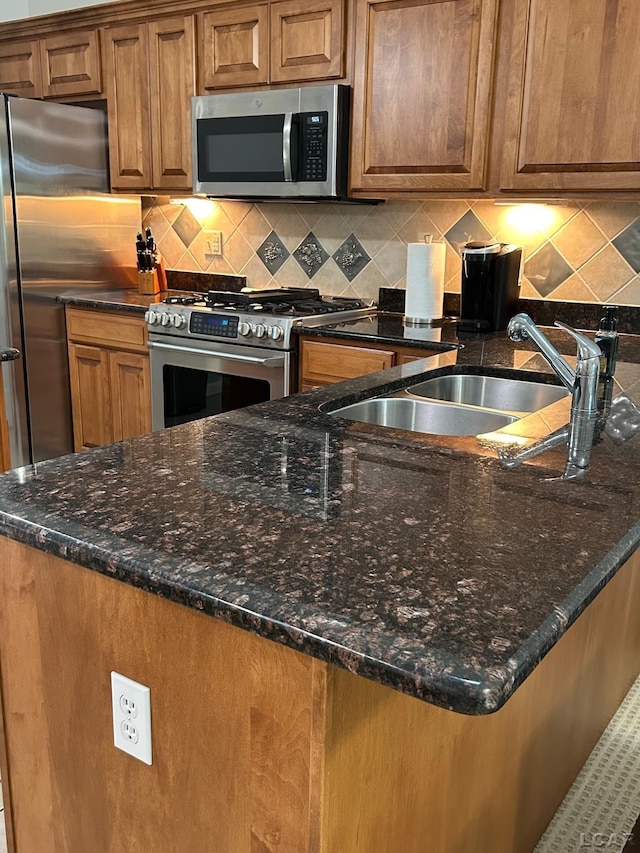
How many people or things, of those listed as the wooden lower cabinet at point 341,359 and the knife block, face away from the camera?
0

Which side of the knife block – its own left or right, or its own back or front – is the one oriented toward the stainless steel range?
left

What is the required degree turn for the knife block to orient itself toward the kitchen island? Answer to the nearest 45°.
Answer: approximately 45° to its left

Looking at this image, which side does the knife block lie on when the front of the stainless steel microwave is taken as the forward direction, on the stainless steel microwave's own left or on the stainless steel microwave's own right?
on the stainless steel microwave's own right

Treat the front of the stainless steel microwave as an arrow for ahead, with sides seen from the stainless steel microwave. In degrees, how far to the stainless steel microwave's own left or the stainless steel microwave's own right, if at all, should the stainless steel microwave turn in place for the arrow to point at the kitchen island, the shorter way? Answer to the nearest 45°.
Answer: approximately 45° to the stainless steel microwave's own left

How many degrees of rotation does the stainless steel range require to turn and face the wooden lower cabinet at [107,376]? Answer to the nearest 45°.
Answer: approximately 90° to its right

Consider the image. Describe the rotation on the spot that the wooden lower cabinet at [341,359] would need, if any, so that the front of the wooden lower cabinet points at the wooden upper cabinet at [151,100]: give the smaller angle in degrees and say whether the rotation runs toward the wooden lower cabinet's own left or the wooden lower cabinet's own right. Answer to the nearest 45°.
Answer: approximately 90° to the wooden lower cabinet's own right

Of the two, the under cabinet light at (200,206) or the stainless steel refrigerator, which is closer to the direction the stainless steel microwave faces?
the stainless steel refrigerator

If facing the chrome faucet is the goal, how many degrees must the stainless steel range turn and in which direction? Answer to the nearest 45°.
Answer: approximately 45° to its left

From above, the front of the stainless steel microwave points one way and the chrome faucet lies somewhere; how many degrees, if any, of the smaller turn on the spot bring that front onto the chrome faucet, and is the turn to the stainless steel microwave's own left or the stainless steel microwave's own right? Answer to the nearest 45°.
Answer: approximately 45° to the stainless steel microwave's own left
